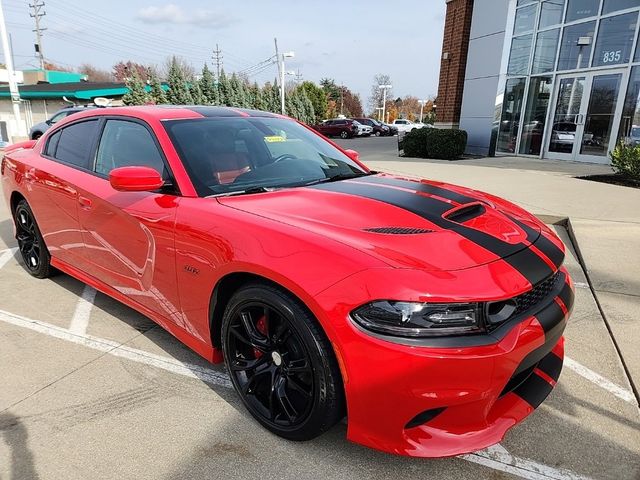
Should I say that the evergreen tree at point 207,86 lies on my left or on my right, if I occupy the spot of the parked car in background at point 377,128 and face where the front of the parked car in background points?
on my right

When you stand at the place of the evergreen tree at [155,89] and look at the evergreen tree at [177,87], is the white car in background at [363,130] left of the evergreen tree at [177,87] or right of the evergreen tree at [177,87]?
right

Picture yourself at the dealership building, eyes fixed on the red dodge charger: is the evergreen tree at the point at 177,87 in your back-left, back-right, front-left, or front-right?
back-right

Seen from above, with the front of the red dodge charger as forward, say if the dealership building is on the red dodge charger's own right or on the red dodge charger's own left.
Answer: on the red dodge charger's own left

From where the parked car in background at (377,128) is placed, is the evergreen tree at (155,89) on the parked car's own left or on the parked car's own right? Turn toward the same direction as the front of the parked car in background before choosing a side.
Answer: on the parked car's own right

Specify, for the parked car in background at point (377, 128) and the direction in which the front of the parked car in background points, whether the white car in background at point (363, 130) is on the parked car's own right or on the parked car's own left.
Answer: on the parked car's own right

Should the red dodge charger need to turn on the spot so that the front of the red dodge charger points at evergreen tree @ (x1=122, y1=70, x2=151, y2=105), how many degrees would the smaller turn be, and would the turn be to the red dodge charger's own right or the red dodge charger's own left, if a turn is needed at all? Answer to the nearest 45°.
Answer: approximately 135° to the red dodge charger's own left
